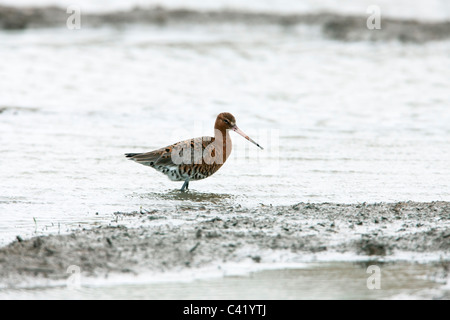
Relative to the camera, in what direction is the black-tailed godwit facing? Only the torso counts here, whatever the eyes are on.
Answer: to the viewer's right
